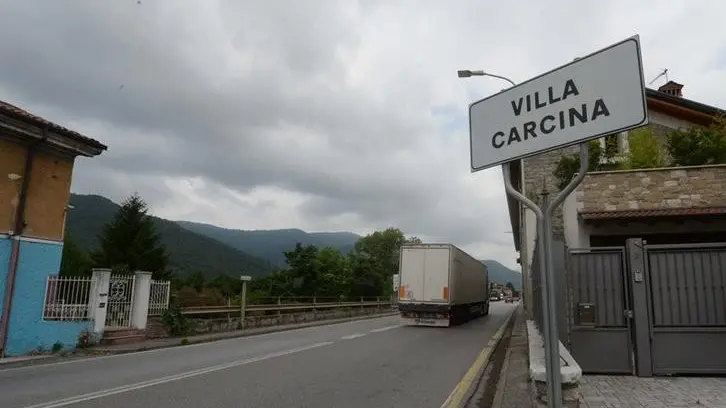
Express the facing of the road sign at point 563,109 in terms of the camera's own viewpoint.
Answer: facing the viewer and to the left of the viewer

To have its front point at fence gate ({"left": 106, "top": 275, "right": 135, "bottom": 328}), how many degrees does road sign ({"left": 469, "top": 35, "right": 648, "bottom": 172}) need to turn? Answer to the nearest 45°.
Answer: approximately 90° to its right

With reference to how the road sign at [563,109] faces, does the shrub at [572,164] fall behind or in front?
behind

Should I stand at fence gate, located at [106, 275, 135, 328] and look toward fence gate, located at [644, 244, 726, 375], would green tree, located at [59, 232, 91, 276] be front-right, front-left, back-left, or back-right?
back-left

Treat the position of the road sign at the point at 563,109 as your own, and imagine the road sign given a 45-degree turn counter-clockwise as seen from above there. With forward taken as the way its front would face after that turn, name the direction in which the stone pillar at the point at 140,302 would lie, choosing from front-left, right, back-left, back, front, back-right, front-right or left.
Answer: back-right

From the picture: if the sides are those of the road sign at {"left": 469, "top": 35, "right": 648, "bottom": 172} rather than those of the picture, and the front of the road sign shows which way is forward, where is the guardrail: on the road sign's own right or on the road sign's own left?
on the road sign's own right

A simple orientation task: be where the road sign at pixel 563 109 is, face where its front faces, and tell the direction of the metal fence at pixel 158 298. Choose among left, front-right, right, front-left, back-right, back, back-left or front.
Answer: right

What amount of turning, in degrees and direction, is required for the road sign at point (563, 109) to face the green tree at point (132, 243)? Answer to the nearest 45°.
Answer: approximately 90° to its right

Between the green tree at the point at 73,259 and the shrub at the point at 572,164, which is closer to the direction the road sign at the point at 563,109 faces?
the green tree

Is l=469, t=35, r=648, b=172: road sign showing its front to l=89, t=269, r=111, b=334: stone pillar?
no

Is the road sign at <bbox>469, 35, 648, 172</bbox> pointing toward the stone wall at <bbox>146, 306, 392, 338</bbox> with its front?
no

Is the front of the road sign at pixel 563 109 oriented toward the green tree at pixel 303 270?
no

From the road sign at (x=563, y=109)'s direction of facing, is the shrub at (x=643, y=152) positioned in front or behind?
behind

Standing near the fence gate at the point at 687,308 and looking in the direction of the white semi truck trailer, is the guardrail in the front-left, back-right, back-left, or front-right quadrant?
front-left

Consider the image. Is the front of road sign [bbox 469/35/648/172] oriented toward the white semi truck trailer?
no

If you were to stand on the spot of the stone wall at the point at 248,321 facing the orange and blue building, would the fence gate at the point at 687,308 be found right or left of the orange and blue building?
left
